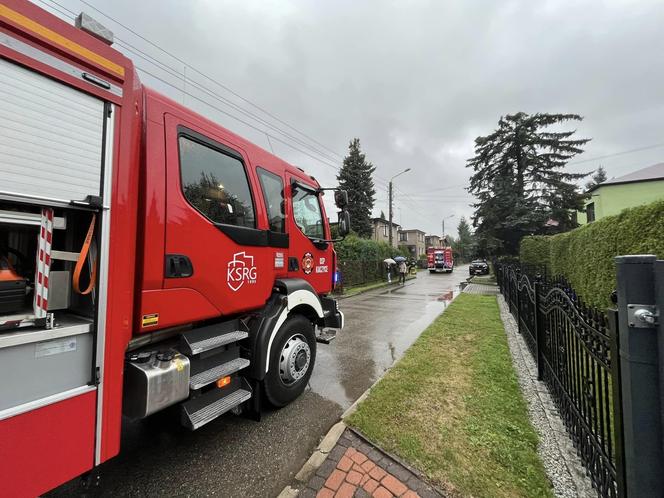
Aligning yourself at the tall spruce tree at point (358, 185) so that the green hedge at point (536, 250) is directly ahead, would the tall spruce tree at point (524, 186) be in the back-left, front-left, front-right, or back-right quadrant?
front-left

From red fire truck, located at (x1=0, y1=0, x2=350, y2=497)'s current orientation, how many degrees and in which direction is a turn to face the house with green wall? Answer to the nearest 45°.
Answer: approximately 45° to its right

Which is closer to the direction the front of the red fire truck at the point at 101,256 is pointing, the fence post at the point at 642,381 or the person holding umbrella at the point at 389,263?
the person holding umbrella

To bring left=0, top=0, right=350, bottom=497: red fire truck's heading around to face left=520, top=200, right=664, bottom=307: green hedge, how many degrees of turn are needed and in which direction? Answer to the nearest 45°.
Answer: approximately 45° to its right

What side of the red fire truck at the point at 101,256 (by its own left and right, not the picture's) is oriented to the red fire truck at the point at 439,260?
front

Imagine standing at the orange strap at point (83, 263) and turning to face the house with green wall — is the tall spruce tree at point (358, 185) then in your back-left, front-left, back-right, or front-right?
front-left

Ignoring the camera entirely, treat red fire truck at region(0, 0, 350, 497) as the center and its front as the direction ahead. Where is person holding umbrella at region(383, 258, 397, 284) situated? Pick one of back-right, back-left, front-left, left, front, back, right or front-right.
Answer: front

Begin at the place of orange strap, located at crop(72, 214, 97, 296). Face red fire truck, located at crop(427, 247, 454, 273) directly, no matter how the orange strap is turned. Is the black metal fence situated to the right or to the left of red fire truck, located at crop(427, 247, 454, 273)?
right

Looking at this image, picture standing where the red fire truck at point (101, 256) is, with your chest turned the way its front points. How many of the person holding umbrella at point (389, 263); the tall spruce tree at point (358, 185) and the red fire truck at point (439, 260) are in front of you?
3

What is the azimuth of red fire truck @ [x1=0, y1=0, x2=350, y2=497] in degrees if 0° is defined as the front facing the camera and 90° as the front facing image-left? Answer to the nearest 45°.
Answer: approximately 225°

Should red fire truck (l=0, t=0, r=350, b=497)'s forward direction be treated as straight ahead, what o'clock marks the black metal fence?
The black metal fence is roughly at 2 o'clock from the red fire truck.

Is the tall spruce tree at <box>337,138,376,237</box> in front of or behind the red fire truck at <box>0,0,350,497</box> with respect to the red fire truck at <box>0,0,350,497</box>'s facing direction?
in front

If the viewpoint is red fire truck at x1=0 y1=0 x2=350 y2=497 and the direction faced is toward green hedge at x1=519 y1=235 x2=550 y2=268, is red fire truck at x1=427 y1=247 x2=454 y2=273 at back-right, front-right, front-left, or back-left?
front-left

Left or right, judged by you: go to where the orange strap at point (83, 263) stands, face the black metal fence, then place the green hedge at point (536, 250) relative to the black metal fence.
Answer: left

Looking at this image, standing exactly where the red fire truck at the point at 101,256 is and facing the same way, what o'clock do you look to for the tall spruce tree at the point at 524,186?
The tall spruce tree is roughly at 1 o'clock from the red fire truck.

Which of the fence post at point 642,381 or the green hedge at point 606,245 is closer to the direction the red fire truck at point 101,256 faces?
the green hedge
